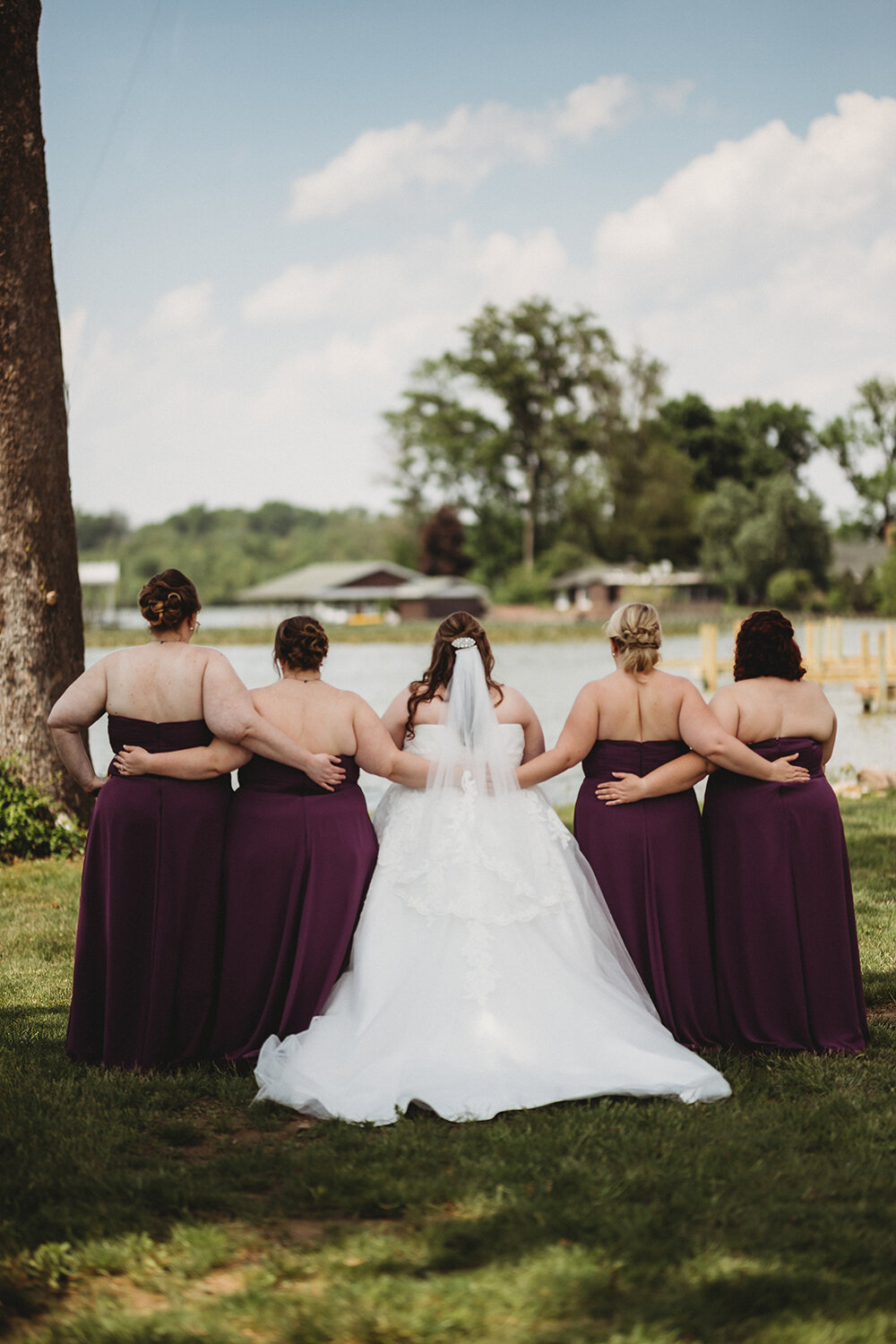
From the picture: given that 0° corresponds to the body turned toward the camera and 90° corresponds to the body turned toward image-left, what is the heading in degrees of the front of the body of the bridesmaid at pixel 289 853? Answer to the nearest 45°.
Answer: approximately 180°

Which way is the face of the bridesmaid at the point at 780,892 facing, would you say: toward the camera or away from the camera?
away from the camera

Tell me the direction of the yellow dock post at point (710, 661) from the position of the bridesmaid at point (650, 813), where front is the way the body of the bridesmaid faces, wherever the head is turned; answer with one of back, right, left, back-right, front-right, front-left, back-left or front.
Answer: front

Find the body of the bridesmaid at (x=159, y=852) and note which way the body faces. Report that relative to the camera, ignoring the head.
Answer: away from the camera

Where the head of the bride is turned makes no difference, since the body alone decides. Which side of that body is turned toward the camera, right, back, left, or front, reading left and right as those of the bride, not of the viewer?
back

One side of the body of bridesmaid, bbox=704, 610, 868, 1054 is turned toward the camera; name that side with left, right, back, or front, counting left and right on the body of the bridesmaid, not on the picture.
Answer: back

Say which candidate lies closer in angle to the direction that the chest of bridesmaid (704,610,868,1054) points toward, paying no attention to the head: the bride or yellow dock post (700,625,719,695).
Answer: the yellow dock post

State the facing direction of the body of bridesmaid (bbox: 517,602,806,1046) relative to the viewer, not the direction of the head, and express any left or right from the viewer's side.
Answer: facing away from the viewer

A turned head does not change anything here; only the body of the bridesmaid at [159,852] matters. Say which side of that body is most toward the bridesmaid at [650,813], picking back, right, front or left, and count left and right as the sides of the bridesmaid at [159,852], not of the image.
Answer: right
